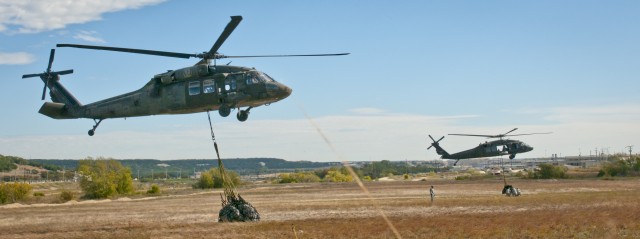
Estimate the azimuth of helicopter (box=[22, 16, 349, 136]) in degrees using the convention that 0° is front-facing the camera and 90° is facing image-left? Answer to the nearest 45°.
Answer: approximately 270°
